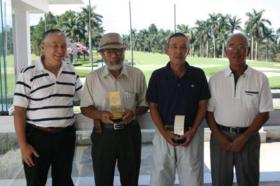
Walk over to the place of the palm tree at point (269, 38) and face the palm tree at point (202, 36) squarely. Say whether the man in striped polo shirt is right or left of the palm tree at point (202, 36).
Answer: left

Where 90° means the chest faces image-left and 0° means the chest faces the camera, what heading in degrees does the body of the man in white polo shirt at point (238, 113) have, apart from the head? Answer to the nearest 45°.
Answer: approximately 0°

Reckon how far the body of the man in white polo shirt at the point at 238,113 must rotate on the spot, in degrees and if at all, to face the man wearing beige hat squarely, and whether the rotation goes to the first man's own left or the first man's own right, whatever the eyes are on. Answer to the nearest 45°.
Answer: approximately 90° to the first man's own right

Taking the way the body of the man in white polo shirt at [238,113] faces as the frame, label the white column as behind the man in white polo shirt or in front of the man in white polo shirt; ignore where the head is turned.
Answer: behind

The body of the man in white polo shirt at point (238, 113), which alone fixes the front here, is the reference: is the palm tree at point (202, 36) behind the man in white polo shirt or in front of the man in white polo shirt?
behind

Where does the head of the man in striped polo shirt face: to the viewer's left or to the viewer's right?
to the viewer's right

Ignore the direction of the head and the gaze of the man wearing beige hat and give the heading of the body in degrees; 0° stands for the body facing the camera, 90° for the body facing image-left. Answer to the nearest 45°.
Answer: approximately 0°

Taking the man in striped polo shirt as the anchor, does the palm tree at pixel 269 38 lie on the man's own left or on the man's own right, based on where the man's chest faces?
on the man's own left

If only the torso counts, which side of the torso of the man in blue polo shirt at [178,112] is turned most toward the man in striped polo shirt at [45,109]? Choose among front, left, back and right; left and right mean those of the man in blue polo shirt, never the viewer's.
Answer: right

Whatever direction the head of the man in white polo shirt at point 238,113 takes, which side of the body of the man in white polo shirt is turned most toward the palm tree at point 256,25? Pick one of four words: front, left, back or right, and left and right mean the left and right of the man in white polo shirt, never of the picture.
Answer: back
